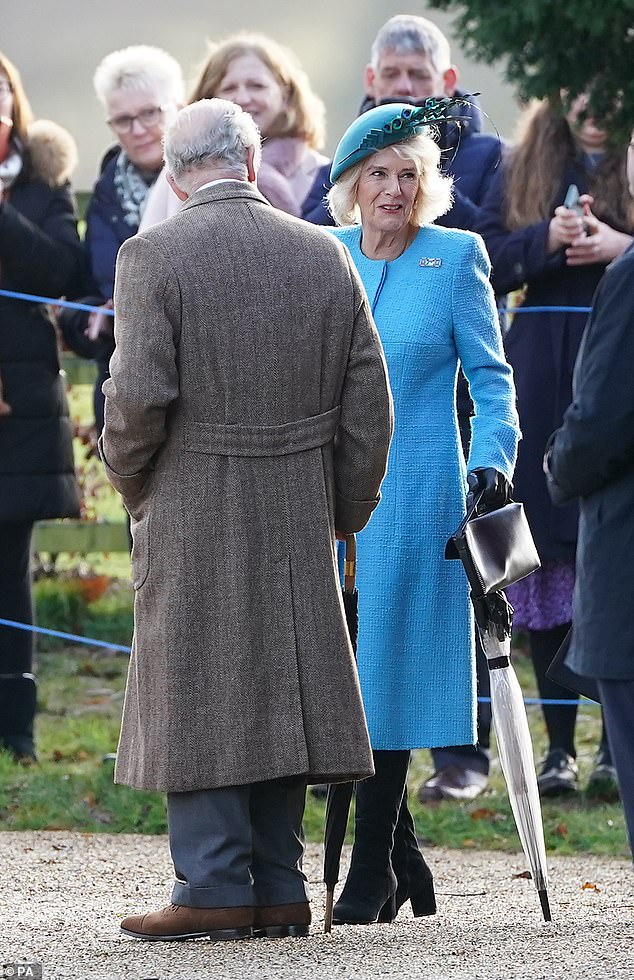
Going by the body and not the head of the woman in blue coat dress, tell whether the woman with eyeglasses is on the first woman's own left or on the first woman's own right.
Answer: on the first woman's own right

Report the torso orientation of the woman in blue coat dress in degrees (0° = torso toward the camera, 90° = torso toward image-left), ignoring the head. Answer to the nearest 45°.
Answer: approximately 45°

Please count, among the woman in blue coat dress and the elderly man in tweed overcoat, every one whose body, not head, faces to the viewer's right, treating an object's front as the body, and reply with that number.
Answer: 0

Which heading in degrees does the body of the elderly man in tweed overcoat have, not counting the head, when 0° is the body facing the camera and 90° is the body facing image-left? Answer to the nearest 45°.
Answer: approximately 135°

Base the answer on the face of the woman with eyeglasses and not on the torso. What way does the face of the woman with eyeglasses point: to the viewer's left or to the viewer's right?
to the viewer's right

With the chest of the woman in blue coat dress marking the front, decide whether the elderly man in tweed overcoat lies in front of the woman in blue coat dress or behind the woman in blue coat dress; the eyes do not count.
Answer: in front

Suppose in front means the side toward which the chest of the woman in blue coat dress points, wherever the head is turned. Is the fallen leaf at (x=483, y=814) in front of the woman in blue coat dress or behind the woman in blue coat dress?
behind

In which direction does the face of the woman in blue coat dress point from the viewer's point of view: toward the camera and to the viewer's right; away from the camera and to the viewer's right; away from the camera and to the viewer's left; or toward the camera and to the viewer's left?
toward the camera and to the viewer's left

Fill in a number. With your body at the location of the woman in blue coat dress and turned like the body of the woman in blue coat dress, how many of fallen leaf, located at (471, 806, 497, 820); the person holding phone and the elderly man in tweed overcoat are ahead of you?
1

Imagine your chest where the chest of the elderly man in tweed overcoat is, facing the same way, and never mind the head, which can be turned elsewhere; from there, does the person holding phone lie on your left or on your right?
on your right
